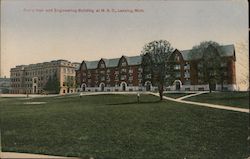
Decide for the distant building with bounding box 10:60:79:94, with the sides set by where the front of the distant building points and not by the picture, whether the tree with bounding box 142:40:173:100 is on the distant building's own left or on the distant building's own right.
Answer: on the distant building's own left

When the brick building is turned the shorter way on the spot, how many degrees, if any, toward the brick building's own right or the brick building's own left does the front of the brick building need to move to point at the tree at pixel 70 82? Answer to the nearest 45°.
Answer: approximately 45° to the brick building's own right

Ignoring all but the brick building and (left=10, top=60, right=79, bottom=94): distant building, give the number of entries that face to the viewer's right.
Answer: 0

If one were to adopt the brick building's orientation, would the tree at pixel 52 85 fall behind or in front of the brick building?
in front

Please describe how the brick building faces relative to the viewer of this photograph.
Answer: facing the viewer and to the left of the viewer
